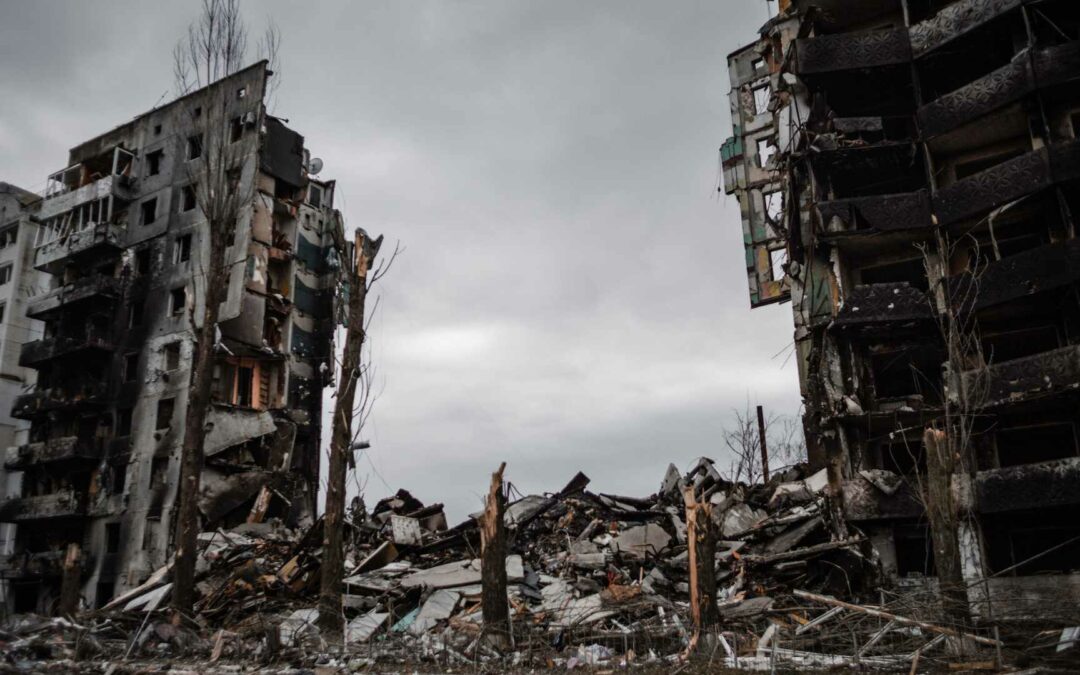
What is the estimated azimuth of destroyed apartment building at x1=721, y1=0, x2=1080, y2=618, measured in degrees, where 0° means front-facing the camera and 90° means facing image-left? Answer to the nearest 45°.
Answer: approximately 0°

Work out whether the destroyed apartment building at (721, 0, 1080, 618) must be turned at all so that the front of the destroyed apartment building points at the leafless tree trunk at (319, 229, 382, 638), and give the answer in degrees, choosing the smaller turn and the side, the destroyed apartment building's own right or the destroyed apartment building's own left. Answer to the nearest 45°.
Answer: approximately 45° to the destroyed apartment building's own right

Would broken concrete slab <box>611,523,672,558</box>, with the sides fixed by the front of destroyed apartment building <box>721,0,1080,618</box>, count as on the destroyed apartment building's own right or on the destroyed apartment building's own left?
on the destroyed apartment building's own right

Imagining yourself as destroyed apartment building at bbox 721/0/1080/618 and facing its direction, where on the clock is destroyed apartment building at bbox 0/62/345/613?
destroyed apartment building at bbox 0/62/345/613 is roughly at 3 o'clock from destroyed apartment building at bbox 721/0/1080/618.

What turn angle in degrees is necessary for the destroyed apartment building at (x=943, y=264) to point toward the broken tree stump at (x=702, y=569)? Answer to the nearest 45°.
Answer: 0° — it already faces it

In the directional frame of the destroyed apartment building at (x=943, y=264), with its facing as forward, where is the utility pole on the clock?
The utility pole is roughly at 5 o'clock from the destroyed apartment building.

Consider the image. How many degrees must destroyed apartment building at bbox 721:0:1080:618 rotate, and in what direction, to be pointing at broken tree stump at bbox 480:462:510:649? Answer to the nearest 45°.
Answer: approximately 45° to its right

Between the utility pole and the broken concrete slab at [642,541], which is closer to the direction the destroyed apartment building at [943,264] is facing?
the broken concrete slab
